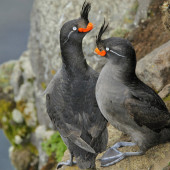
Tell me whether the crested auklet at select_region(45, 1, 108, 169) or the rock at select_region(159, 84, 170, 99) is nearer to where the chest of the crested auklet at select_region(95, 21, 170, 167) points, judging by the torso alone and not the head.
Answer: the crested auklet

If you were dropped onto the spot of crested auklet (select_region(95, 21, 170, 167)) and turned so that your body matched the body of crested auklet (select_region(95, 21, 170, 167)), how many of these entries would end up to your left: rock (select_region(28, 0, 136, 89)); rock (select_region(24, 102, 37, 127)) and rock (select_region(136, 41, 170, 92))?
0

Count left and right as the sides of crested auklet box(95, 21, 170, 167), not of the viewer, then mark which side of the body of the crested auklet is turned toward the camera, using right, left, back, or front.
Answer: left

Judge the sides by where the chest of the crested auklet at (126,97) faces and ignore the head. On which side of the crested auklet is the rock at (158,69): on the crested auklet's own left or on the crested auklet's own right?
on the crested auklet's own right

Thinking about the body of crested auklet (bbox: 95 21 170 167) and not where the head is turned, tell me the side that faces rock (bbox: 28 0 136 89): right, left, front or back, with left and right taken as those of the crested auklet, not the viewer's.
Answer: right

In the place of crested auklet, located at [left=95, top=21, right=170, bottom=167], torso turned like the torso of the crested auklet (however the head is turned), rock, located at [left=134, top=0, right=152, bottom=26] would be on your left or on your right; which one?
on your right

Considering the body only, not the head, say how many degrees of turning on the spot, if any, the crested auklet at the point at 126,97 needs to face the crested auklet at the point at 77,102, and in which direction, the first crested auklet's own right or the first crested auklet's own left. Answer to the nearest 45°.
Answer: approximately 45° to the first crested auklet's own right

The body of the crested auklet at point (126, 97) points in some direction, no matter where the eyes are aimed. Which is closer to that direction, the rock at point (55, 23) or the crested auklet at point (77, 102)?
the crested auklet

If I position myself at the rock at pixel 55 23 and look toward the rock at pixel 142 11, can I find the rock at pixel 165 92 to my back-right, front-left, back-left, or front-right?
front-right

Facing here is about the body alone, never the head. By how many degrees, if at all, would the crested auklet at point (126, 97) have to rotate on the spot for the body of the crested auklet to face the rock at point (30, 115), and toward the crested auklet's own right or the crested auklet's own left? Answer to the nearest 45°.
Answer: approximately 45° to the crested auklet's own right
